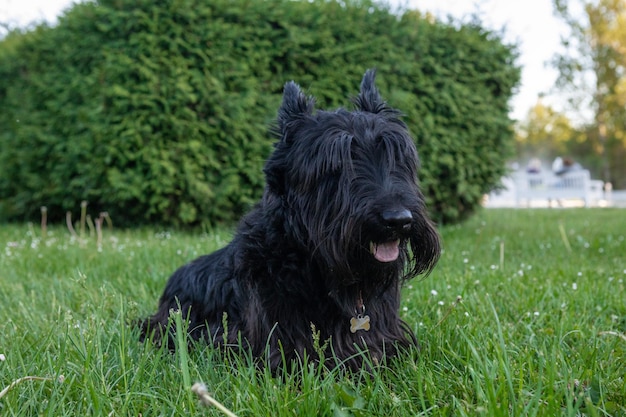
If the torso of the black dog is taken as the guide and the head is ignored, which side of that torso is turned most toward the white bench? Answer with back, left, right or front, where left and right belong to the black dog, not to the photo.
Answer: left

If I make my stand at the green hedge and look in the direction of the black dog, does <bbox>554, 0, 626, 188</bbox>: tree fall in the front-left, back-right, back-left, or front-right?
back-left

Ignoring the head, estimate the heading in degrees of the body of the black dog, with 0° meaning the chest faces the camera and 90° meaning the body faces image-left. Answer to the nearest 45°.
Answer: approximately 315°

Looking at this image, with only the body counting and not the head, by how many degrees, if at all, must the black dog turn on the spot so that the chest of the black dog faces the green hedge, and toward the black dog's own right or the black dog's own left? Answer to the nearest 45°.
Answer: approximately 135° to the black dog's own left

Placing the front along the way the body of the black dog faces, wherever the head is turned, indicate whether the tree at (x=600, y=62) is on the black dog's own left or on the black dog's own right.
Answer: on the black dog's own left
